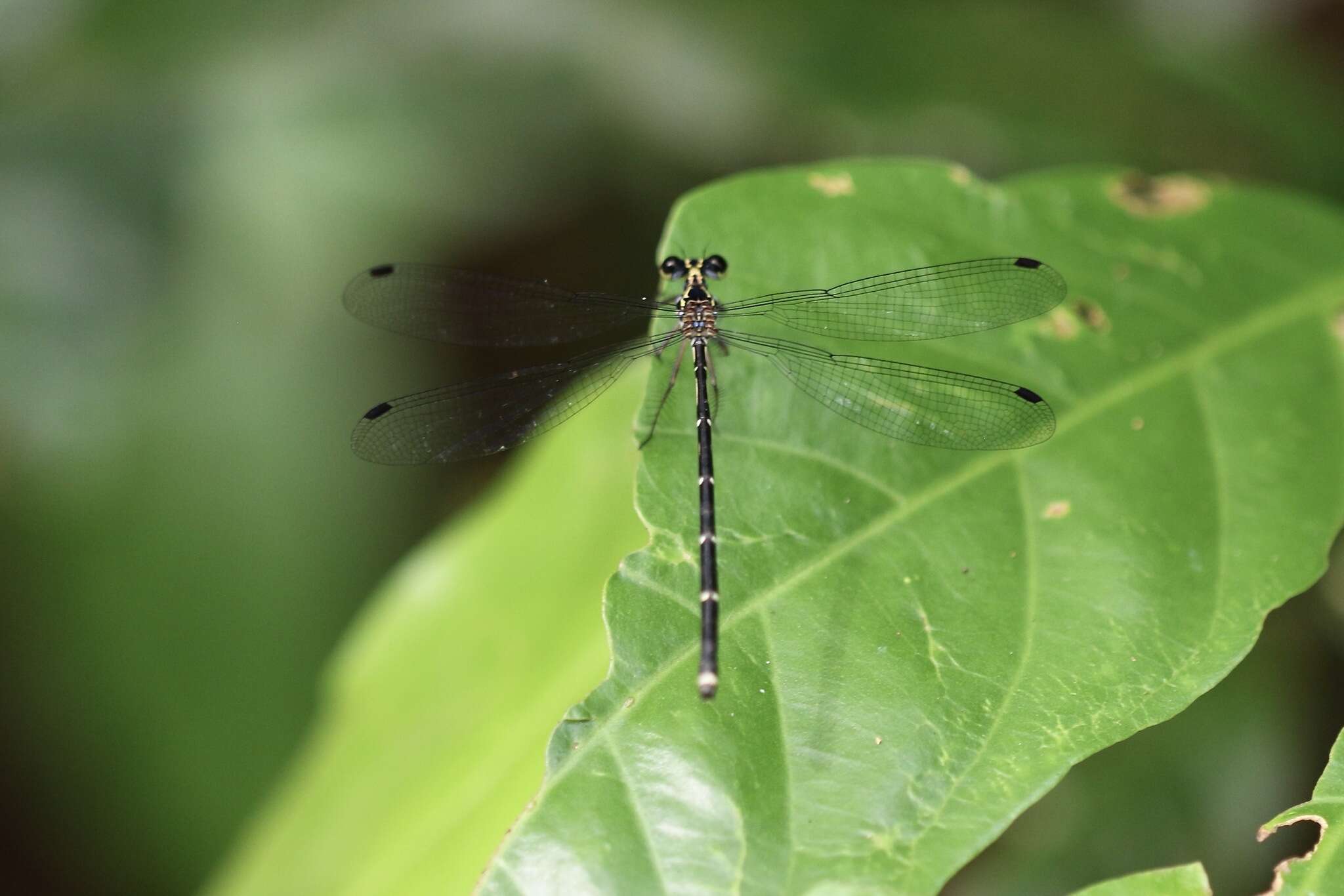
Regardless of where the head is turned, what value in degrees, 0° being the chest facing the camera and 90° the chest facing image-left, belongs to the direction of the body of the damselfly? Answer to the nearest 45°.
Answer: approximately 180°

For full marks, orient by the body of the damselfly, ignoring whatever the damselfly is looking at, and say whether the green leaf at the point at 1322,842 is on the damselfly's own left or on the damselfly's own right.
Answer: on the damselfly's own right
